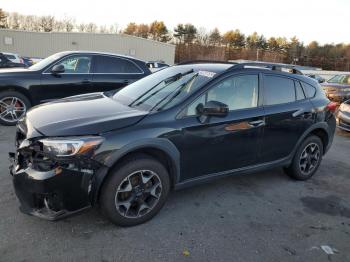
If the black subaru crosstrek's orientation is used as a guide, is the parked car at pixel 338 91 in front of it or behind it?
behind

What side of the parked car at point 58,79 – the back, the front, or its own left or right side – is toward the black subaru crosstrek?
left

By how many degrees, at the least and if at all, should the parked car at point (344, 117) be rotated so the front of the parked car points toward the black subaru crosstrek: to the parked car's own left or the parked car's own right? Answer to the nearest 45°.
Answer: approximately 45° to the parked car's own left

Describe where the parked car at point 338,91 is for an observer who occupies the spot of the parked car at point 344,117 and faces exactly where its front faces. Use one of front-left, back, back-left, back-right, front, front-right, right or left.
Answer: back-right

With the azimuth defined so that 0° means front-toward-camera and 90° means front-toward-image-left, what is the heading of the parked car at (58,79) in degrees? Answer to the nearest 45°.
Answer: approximately 90°

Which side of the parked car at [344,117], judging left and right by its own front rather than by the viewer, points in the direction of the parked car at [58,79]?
front

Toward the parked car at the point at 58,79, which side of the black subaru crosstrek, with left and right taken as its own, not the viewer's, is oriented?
right

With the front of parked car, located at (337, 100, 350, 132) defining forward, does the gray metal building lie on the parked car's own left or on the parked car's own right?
on the parked car's own right

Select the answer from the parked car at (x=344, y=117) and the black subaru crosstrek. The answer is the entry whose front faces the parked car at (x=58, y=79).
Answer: the parked car at (x=344, y=117)

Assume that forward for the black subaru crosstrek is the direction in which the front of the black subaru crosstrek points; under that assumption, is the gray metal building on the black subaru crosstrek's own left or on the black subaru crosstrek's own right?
on the black subaru crosstrek's own right

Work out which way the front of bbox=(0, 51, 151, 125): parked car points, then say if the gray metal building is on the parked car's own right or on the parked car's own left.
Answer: on the parked car's own right

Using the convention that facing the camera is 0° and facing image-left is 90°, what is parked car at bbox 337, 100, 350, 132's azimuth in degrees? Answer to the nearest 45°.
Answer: approximately 45°

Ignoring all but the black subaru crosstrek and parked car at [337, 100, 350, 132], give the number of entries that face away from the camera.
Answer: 0

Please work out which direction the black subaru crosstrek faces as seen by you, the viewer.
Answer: facing the viewer and to the left of the viewer

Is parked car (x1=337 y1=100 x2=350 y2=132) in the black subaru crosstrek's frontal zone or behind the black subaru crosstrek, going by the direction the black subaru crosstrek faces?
behind
